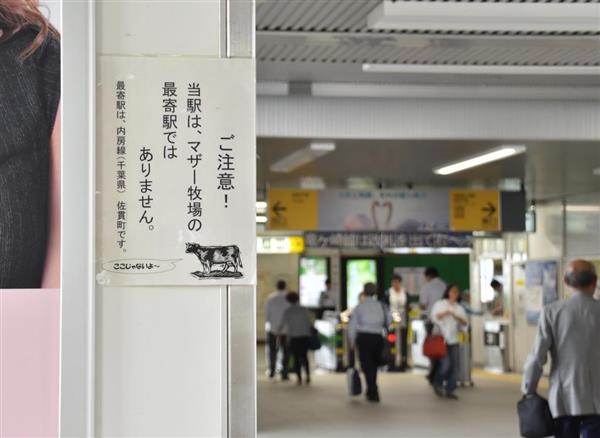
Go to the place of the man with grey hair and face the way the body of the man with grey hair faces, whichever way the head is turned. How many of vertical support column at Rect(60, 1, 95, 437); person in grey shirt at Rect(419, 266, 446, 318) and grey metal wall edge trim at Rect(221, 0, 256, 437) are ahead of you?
1

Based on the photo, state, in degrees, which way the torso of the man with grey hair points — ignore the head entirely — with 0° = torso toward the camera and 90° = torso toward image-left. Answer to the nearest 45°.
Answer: approximately 180°

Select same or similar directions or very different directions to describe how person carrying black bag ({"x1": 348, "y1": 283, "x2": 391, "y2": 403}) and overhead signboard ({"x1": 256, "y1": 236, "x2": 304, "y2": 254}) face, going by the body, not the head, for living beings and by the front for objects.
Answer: very different directions

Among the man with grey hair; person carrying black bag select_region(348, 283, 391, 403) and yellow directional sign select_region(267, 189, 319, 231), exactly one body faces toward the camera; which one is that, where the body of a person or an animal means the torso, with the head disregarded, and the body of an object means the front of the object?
the yellow directional sign

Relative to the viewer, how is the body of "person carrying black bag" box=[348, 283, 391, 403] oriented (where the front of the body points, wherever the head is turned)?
away from the camera

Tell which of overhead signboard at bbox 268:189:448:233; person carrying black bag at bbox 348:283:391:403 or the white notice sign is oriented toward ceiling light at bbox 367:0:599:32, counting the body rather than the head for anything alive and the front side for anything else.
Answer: the overhead signboard

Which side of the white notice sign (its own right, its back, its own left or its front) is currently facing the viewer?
front

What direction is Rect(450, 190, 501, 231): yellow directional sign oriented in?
toward the camera

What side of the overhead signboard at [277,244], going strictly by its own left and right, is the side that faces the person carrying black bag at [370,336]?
front

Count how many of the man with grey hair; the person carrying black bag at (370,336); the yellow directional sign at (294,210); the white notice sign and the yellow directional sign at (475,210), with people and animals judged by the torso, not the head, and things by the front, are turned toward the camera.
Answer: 3

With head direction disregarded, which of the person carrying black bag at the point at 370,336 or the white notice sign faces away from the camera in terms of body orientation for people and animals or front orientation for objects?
the person carrying black bag

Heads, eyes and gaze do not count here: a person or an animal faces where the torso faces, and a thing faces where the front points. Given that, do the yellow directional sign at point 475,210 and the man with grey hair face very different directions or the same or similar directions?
very different directions

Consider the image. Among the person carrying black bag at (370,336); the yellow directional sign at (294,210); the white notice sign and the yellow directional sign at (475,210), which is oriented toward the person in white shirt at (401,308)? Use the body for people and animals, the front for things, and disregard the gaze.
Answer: the person carrying black bag

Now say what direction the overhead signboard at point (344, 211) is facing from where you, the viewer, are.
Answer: facing the viewer

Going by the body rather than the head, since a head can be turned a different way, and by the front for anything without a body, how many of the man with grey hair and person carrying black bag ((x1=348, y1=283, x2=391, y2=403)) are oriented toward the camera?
0

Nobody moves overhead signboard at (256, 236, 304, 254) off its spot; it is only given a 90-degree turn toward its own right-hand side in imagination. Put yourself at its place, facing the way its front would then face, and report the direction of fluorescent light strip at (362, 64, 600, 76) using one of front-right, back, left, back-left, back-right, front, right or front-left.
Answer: left
